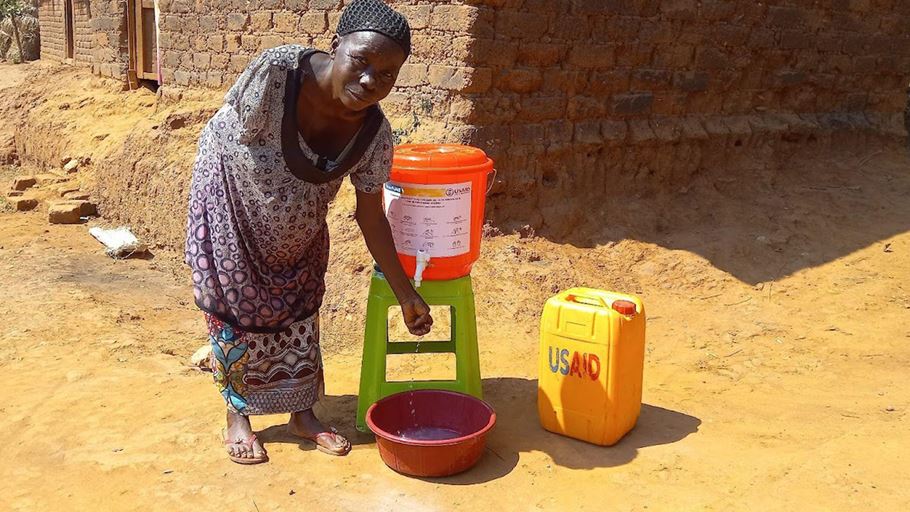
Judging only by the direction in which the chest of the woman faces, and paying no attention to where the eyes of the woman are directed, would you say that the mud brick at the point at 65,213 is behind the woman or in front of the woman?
behind

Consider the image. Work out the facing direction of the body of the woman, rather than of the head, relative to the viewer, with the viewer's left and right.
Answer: facing the viewer and to the right of the viewer

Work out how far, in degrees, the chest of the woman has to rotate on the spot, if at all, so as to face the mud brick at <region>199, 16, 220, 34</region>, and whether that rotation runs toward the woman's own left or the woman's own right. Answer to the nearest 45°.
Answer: approximately 135° to the woman's own left

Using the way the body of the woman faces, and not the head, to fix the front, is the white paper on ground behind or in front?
behind

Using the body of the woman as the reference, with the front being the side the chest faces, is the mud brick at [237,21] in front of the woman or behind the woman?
behind

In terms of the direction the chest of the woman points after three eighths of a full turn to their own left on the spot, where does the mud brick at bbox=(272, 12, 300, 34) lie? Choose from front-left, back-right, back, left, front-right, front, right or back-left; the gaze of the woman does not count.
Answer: front

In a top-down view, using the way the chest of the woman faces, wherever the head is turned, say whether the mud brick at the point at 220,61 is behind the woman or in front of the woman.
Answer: behind

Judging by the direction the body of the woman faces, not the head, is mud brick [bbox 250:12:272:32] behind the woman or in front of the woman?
behind

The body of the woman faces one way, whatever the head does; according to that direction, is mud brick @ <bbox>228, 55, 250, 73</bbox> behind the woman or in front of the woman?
behind
